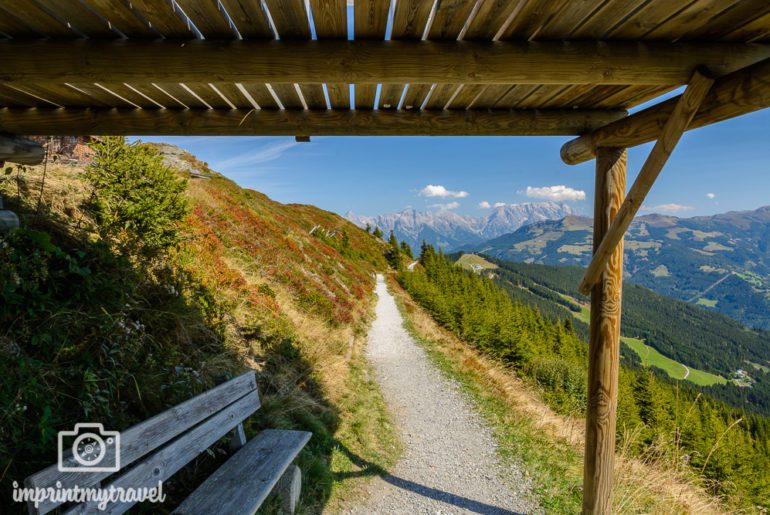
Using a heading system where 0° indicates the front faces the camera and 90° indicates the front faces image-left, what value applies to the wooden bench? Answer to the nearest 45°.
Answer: approximately 315°
